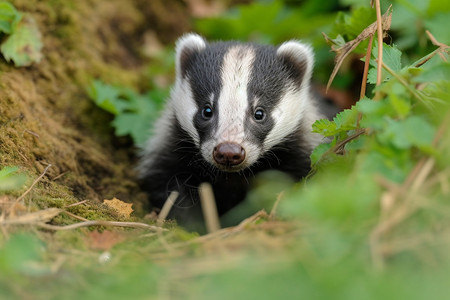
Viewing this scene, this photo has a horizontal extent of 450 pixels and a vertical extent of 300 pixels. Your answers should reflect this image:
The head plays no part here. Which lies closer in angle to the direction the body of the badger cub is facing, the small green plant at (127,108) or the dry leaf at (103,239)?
the dry leaf

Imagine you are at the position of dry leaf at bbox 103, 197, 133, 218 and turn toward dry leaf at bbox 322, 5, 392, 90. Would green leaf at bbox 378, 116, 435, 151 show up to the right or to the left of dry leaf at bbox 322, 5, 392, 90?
right

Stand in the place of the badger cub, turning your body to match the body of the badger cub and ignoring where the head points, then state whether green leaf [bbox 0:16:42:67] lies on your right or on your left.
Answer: on your right

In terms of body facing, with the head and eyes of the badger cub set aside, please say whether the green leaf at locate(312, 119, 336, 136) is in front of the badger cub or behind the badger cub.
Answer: in front

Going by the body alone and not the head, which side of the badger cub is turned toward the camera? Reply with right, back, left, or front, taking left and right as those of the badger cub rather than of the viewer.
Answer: front

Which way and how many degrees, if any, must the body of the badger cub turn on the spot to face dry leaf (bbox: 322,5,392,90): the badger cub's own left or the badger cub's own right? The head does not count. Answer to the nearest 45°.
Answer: approximately 45° to the badger cub's own left

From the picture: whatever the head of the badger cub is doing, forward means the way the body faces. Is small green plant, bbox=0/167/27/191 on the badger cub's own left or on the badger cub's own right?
on the badger cub's own right

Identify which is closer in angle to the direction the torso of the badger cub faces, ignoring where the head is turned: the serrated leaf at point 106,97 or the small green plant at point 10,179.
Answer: the small green plant

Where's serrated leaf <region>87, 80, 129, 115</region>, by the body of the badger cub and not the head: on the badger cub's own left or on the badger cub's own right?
on the badger cub's own right

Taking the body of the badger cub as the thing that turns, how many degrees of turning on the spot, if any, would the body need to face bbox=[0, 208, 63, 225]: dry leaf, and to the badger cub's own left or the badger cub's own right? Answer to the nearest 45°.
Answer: approximately 45° to the badger cub's own right

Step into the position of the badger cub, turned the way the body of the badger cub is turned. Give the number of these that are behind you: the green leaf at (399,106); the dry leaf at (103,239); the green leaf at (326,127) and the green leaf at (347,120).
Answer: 0

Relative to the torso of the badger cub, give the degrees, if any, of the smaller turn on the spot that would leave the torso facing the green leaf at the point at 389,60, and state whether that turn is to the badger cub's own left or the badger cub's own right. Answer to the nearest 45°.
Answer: approximately 45° to the badger cub's own left

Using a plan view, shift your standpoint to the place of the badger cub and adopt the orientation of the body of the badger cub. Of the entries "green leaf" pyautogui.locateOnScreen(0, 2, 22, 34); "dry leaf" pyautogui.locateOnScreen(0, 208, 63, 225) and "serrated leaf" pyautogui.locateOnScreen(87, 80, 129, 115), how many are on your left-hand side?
0

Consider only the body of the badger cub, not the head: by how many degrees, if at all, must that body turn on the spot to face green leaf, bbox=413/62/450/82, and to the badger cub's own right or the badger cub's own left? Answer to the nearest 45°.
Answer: approximately 45° to the badger cub's own left

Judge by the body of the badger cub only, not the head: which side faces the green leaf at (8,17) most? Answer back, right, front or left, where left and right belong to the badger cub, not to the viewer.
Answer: right

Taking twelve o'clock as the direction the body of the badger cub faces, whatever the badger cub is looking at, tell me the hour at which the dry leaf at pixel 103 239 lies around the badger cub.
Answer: The dry leaf is roughly at 1 o'clock from the badger cub.
